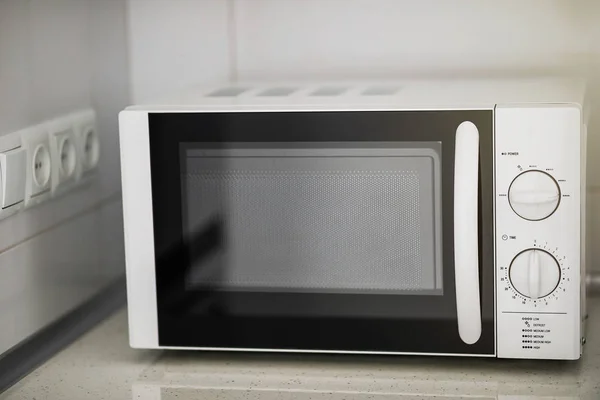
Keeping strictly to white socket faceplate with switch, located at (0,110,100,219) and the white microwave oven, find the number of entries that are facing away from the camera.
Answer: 0

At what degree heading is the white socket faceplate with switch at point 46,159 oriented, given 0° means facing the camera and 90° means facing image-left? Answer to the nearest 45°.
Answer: approximately 315°

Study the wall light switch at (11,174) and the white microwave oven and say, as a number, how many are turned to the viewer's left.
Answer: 0

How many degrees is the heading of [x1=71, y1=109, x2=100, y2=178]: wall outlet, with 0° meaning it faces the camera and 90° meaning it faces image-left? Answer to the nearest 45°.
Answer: approximately 315°

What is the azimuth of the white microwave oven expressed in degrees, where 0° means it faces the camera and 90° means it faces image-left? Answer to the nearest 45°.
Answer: approximately 0°
